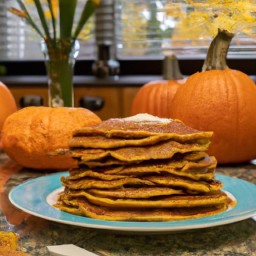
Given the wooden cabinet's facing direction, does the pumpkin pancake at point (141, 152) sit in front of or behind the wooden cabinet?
in front

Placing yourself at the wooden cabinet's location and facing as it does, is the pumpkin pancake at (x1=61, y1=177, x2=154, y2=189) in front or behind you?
in front

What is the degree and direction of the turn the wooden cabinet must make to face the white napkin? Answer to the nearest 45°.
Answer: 0° — it already faces it

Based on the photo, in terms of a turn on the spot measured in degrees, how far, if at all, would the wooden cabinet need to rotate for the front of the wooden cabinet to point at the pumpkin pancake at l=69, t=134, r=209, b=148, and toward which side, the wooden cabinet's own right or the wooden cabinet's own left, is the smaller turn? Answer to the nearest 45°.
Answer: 0° — it already faces it

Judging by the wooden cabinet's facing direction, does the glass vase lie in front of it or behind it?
in front

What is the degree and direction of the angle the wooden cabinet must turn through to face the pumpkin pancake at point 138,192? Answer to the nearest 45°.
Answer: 0° — it already faces it

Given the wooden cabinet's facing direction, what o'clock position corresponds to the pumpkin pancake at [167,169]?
The pumpkin pancake is roughly at 12 o'clock from the wooden cabinet.

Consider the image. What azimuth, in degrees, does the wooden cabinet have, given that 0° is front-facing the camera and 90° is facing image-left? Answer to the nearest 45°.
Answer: approximately 0°

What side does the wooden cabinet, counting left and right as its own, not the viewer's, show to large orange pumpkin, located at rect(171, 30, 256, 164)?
front

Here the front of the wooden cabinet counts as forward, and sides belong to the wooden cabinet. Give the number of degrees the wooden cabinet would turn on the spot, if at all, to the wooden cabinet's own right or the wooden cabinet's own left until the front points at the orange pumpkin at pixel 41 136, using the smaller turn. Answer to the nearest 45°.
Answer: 0° — it already faces it

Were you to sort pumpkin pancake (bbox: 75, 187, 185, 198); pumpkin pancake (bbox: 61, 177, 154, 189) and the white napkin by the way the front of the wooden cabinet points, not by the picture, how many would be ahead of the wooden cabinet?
3
